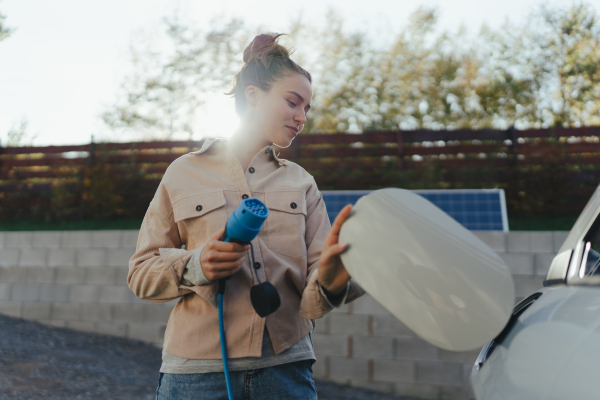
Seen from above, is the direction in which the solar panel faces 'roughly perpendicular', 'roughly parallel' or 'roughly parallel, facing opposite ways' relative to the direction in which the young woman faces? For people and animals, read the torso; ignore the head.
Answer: roughly parallel

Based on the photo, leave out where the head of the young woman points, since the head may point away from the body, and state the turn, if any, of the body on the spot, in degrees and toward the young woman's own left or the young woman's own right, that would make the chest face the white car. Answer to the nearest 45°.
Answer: approximately 45° to the young woman's own left

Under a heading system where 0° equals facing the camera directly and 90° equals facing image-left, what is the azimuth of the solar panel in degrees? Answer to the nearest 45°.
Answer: approximately 0°

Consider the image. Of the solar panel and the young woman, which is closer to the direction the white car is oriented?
the young woman

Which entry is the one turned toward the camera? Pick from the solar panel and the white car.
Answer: the solar panel

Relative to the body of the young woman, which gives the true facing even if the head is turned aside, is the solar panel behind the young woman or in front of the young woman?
behind

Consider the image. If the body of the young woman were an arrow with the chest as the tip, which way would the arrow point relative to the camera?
toward the camera

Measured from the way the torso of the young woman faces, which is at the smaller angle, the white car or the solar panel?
the white car

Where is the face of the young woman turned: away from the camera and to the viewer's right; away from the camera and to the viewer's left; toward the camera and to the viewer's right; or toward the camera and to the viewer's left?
toward the camera and to the viewer's right

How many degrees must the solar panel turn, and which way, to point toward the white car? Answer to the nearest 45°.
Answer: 0° — it already faces it

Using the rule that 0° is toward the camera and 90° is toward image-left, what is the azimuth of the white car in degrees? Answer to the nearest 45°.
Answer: approximately 90°
